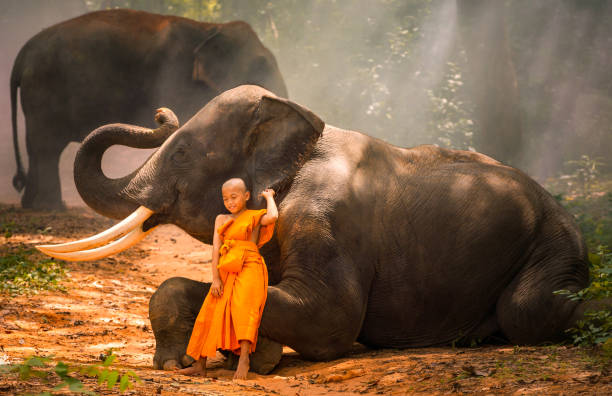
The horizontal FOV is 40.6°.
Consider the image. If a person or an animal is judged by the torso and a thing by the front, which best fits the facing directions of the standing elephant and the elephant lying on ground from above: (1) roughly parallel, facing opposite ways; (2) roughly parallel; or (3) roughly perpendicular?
roughly parallel, facing opposite ways

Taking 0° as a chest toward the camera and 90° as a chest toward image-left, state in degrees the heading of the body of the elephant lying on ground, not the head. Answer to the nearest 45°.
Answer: approximately 90°

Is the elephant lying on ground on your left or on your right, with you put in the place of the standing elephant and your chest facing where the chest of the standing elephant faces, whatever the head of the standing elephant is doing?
on your right

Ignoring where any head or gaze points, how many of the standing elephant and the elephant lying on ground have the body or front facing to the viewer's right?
1

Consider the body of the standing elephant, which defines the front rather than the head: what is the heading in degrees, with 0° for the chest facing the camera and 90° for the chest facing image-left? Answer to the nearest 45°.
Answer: approximately 270°

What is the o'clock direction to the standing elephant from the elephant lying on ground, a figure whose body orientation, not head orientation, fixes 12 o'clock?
The standing elephant is roughly at 2 o'clock from the elephant lying on ground.

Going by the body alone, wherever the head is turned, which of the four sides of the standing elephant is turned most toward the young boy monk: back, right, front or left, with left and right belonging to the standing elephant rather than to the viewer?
right
